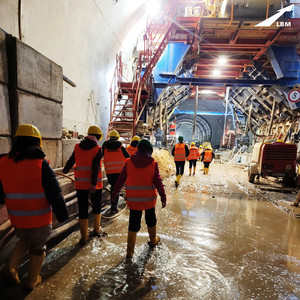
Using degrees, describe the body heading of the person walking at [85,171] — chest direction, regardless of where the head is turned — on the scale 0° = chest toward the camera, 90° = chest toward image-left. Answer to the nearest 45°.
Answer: approximately 225°

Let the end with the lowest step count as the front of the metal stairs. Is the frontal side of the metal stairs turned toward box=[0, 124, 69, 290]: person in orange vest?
yes

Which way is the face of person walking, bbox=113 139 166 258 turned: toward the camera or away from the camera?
away from the camera

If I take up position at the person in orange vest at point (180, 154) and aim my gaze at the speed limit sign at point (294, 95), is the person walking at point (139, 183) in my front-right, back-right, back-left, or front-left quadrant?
back-right

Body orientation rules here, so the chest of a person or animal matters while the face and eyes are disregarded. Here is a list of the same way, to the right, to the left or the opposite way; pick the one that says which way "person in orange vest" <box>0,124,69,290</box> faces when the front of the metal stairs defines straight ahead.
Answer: the opposite way

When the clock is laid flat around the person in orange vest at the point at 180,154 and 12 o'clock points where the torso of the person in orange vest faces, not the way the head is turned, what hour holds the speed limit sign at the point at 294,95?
The speed limit sign is roughly at 2 o'clock from the person in orange vest.

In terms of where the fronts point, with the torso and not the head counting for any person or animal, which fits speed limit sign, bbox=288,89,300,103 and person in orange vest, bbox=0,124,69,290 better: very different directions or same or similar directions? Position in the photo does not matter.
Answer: very different directions

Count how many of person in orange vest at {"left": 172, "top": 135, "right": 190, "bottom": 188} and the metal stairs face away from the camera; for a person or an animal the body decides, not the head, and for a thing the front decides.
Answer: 1

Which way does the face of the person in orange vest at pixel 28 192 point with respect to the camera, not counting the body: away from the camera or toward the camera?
away from the camera
